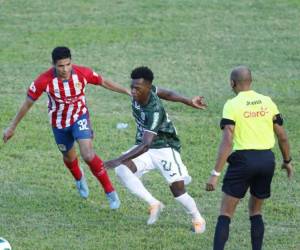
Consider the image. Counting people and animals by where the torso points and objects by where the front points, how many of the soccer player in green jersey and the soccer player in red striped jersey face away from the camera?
0

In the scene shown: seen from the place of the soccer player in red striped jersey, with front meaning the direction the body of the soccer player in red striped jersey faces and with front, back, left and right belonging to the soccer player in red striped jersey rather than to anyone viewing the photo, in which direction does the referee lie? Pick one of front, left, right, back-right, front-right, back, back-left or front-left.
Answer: front-left

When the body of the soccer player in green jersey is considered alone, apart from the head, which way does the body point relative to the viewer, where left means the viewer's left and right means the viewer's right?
facing the viewer and to the left of the viewer

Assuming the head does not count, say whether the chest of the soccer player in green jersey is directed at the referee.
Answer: no

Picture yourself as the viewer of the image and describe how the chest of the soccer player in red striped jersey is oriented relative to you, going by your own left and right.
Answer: facing the viewer

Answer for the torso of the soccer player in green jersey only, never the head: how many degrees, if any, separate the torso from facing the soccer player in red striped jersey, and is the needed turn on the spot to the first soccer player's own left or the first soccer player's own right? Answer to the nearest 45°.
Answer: approximately 90° to the first soccer player's own right

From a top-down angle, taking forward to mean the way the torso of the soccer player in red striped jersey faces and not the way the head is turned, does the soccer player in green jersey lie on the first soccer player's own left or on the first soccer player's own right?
on the first soccer player's own left
